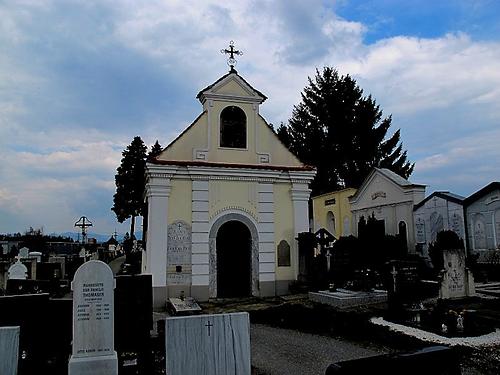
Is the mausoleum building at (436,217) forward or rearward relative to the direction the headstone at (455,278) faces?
rearward

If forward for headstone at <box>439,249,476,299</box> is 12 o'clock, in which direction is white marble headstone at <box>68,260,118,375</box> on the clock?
The white marble headstone is roughly at 1 o'clock from the headstone.

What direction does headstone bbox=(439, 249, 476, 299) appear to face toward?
toward the camera

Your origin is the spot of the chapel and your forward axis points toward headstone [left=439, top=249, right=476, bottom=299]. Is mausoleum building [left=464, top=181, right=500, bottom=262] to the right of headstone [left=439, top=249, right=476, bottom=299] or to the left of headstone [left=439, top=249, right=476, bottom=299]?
left

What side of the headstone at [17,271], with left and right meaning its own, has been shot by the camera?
front

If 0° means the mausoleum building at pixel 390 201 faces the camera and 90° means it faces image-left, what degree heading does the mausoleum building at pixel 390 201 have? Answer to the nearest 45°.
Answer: approximately 45°

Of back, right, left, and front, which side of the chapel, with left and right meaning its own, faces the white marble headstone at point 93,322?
front

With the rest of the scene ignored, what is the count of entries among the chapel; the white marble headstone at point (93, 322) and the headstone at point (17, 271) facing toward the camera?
3

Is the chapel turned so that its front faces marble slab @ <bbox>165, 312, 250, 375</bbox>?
yes

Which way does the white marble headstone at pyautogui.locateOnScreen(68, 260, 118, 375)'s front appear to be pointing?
toward the camera

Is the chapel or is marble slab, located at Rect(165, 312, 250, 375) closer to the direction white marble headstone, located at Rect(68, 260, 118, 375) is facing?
the marble slab

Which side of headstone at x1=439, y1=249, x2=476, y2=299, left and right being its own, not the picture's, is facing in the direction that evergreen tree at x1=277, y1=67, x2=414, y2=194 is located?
back

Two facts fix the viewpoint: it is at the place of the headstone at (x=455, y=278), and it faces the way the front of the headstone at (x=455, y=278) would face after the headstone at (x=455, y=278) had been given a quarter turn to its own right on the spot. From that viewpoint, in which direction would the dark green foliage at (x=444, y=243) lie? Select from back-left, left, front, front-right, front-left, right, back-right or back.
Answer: right

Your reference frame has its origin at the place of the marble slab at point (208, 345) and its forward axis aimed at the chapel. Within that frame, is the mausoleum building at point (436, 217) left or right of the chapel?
right
